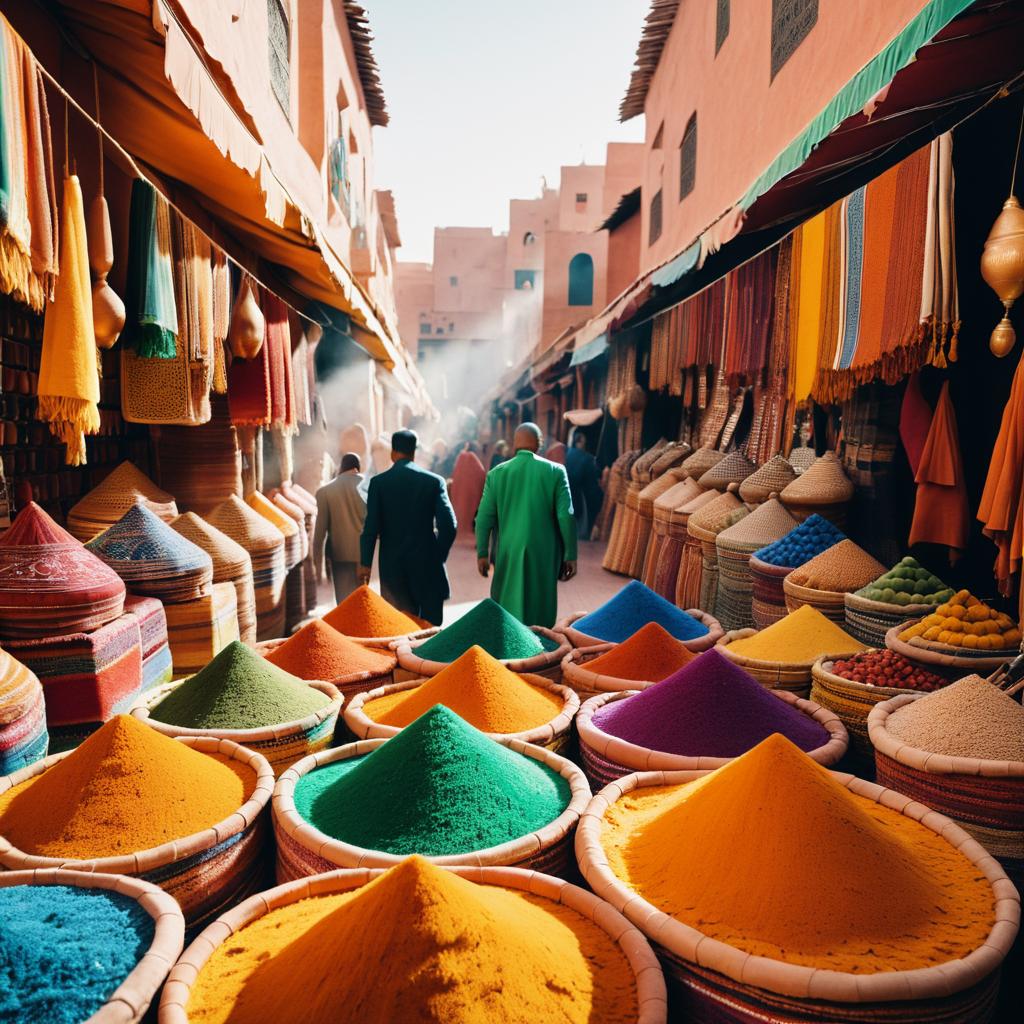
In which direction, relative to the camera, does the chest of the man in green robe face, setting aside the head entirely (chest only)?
away from the camera

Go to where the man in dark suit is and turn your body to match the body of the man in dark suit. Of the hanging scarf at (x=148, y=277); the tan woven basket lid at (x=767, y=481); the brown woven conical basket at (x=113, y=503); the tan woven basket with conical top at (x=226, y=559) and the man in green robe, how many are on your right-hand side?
2

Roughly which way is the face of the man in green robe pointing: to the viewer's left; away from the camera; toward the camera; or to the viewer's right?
away from the camera

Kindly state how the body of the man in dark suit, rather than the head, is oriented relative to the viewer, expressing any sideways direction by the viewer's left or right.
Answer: facing away from the viewer

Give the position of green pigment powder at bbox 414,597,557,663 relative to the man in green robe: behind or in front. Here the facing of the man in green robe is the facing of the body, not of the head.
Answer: behind

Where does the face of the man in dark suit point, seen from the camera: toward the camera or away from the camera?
away from the camera

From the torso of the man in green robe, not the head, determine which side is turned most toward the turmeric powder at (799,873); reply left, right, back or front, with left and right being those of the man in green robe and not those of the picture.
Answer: back

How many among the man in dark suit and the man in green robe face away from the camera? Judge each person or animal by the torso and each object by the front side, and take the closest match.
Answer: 2

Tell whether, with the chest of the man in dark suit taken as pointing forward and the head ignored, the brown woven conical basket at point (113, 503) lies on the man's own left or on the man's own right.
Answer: on the man's own left

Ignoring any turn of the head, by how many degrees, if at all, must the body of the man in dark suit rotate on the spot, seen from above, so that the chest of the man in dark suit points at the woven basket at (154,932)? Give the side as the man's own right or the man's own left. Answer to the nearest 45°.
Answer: approximately 180°

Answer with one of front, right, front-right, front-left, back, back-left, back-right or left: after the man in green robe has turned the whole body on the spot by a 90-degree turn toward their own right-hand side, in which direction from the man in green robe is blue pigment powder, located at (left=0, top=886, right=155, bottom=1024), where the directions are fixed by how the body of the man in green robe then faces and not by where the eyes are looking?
right

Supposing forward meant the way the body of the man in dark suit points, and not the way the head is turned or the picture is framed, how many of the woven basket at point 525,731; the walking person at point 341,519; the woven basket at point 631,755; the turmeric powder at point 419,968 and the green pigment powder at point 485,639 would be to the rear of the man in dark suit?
4

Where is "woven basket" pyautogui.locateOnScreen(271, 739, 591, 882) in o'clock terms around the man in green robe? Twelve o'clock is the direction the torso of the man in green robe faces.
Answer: The woven basket is roughly at 6 o'clock from the man in green robe.

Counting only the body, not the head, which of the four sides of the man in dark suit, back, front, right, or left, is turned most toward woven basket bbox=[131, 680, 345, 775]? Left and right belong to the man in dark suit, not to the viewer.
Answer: back

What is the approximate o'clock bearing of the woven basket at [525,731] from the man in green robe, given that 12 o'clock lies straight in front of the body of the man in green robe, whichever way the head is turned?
The woven basket is roughly at 6 o'clock from the man in green robe.
